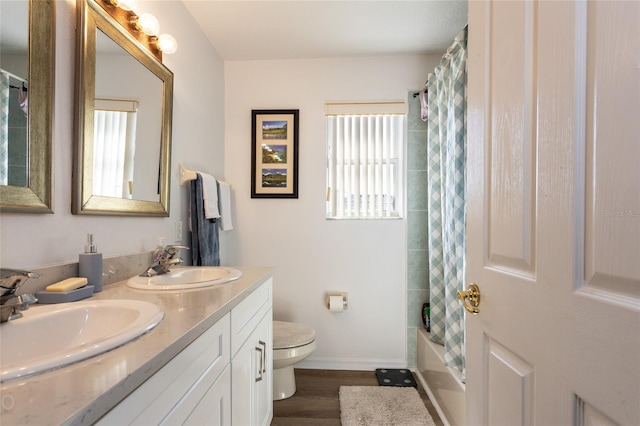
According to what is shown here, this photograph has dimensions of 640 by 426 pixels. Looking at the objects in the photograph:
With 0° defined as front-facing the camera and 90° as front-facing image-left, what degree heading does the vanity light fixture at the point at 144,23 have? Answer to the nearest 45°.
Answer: approximately 315°

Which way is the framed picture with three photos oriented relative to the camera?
toward the camera

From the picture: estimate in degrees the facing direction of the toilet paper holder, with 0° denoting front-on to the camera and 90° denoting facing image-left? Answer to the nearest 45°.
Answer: approximately 0°

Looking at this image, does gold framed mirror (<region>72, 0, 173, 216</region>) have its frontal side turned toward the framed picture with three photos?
no

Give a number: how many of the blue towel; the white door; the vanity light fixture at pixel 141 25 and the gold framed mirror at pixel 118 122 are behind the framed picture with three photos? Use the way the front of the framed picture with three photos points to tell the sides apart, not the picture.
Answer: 0

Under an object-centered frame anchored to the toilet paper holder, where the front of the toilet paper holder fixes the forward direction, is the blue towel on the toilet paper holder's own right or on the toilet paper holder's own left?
on the toilet paper holder's own right

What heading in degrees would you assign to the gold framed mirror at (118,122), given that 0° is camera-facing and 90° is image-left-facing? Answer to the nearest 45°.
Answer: approximately 315°

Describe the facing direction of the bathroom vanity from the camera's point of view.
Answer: facing the viewer and to the right of the viewer
